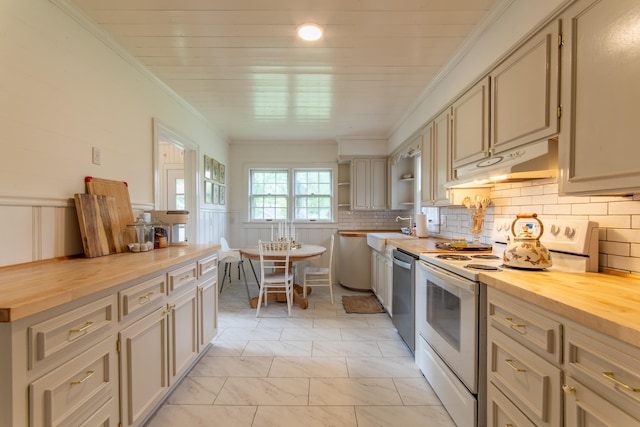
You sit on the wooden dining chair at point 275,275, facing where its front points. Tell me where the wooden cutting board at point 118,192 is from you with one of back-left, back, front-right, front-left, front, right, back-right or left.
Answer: back-left

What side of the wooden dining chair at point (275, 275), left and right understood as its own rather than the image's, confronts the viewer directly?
back

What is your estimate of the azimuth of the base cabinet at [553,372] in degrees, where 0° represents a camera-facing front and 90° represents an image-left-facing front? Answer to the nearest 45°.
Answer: approximately 45°

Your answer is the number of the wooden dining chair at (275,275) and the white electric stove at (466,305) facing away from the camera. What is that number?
1

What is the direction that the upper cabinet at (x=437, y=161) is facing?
to the viewer's left

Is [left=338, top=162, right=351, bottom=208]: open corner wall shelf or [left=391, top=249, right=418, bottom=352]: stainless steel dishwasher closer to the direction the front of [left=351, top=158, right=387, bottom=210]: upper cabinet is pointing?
the stainless steel dishwasher

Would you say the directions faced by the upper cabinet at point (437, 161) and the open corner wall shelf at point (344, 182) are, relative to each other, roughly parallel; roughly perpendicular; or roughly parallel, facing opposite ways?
roughly perpendicular

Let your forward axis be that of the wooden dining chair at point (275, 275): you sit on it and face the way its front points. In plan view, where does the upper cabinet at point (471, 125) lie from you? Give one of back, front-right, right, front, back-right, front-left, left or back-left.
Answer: back-right

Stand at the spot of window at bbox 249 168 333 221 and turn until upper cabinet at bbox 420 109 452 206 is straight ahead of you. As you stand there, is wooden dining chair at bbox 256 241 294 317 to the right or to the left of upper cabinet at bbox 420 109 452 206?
right

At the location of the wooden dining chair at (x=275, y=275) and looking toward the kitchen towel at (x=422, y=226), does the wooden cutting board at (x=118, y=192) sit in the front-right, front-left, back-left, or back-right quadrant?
back-right

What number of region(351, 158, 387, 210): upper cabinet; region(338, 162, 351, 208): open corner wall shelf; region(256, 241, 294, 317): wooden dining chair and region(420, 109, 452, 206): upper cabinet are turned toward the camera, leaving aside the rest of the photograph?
2

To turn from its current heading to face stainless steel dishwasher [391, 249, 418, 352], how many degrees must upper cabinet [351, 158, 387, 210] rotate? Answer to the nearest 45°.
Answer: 0° — it already faces it
